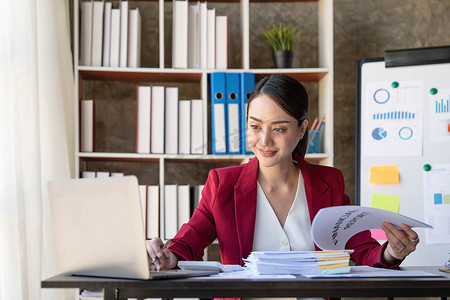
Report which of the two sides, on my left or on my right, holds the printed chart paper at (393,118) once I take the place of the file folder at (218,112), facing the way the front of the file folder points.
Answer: on my left

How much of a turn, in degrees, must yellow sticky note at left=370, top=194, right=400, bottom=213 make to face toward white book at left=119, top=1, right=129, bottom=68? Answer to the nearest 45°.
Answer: approximately 90° to its right

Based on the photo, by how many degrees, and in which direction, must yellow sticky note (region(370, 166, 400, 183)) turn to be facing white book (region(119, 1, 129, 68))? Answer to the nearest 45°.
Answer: approximately 90° to its right

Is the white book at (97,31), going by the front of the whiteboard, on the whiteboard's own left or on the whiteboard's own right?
on the whiteboard's own right

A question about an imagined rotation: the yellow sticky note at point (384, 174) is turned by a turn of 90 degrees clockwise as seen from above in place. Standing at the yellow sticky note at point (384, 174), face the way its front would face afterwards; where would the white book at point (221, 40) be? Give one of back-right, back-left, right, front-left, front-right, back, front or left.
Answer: front

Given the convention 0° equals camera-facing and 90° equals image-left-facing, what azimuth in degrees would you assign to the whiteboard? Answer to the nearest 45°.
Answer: approximately 0°

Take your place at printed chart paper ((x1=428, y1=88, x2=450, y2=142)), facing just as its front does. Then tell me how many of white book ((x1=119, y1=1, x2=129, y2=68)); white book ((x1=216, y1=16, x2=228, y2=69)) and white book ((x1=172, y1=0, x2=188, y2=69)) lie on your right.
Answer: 3

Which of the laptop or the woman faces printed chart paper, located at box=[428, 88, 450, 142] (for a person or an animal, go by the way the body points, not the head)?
the laptop
